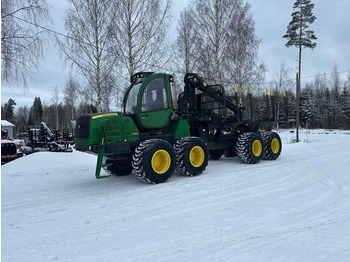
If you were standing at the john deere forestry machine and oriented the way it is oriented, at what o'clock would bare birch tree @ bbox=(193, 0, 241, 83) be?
The bare birch tree is roughly at 5 o'clock from the john deere forestry machine.

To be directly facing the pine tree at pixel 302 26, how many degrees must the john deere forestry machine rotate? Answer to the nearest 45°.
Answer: approximately 180°

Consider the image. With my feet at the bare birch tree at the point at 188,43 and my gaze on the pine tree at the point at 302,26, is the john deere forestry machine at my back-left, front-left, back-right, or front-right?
back-right

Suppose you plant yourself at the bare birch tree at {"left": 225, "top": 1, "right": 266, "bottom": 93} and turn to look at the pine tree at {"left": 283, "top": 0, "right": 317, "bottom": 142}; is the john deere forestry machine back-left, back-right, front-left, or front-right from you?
back-right

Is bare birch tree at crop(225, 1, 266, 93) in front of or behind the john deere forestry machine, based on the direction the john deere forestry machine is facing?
behind

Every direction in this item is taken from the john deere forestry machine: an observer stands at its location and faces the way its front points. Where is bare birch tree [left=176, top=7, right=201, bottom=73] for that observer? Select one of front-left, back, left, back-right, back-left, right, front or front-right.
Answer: back-right
